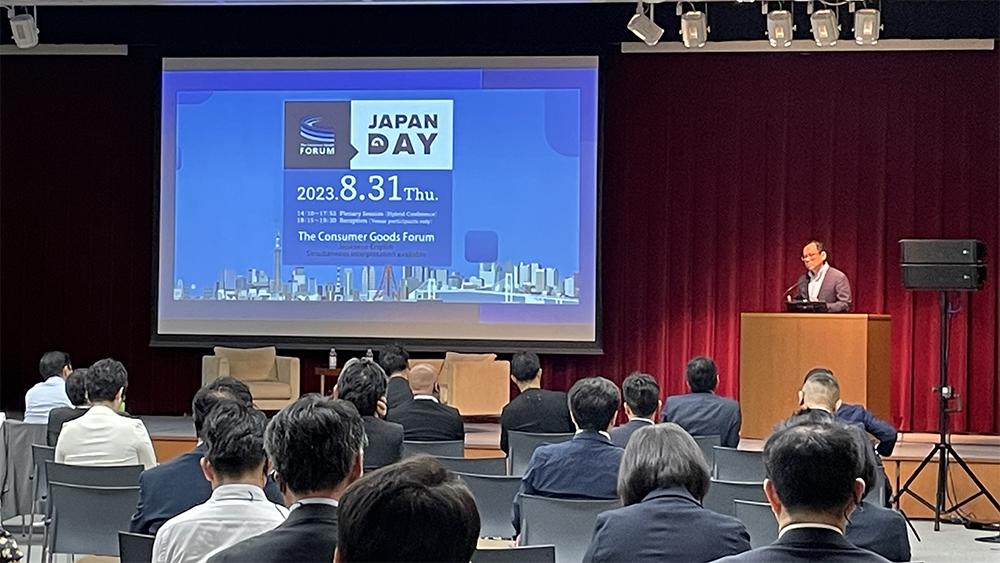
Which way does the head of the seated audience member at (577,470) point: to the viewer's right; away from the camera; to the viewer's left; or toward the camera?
away from the camera

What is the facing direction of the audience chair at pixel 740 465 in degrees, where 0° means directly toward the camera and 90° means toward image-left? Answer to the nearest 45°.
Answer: approximately 180°

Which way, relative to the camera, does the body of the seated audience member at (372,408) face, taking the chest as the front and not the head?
away from the camera

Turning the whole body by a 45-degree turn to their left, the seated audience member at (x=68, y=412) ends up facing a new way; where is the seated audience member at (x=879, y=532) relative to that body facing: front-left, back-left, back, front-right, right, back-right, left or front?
back

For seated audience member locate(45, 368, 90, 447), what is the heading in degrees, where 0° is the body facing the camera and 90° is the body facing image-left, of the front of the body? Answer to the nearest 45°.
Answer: approximately 180°

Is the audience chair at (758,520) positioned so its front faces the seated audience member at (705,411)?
yes

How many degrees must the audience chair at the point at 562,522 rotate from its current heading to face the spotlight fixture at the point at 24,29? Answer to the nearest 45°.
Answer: approximately 45° to its left

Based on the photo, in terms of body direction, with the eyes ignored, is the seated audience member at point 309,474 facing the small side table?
yes
